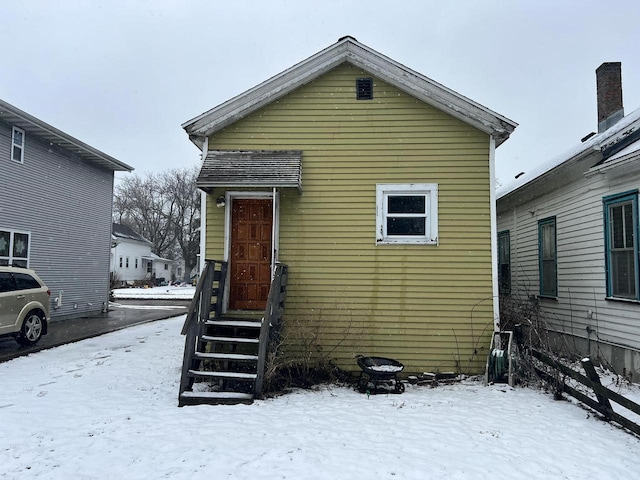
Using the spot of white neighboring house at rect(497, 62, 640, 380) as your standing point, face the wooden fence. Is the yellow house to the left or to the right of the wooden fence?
right

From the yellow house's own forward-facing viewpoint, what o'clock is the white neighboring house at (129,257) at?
The white neighboring house is roughly at 5 o'clock from the yellow house.

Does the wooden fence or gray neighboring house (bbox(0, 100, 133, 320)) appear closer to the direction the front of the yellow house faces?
the wooden fence

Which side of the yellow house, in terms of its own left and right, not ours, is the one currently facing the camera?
front

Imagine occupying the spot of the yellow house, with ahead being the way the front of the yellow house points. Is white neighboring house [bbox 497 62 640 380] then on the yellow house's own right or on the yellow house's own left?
on the yellow house's own left

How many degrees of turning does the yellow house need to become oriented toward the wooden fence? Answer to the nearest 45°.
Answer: approximately 45° to its left

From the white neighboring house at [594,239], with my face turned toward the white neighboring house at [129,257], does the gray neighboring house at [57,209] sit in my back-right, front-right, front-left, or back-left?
front-left

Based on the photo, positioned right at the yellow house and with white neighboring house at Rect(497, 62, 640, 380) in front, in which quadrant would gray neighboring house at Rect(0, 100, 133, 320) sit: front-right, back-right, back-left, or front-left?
back-left

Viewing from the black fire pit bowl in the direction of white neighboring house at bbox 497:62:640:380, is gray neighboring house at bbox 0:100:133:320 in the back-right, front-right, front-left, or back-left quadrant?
back-left

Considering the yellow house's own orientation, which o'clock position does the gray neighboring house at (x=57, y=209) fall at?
The gray neighboring house is roughly at 4 o'clock from the yellow house.
